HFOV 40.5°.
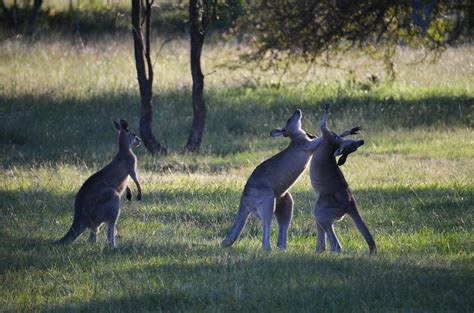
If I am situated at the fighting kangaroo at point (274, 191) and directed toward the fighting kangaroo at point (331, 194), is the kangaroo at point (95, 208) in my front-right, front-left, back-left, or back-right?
back-right

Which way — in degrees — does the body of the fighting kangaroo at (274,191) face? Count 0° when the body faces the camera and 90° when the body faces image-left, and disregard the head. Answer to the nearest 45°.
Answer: approximately 270°

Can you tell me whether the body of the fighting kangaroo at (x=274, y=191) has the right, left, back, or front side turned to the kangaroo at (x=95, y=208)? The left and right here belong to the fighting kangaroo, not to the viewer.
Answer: back

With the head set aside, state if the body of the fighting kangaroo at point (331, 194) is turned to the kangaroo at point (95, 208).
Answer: yes

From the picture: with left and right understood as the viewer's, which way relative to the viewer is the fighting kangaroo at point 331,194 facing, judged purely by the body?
facing to the left of the viewer

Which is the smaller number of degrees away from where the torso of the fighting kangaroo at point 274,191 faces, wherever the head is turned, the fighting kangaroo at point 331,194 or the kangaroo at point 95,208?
the fighting kangaroo
